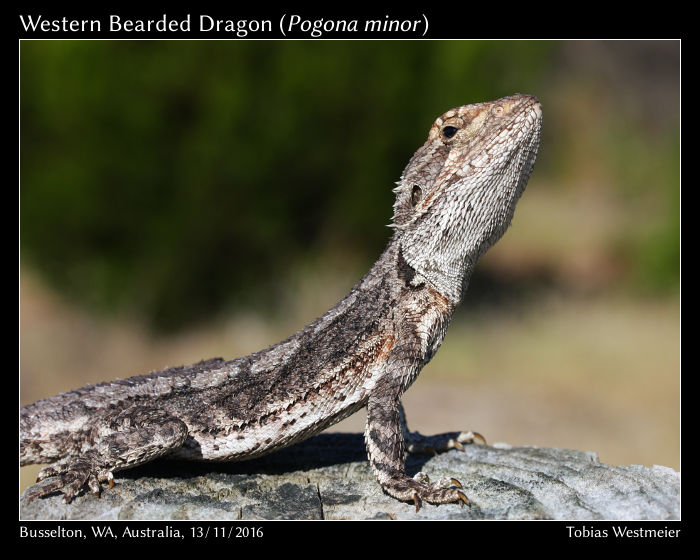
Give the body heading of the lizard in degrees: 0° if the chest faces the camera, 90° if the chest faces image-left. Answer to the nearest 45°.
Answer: approximately 270°
